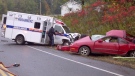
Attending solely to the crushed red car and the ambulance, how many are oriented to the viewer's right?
1

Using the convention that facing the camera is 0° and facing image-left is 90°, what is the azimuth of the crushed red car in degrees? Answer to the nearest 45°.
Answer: approximately 90°

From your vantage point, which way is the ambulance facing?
to the viewer's right

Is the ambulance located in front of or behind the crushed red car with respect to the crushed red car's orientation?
in front

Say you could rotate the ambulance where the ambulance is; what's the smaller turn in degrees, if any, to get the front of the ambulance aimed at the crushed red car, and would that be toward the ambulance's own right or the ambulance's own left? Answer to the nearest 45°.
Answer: approximately 45° to the ambulance's own right
